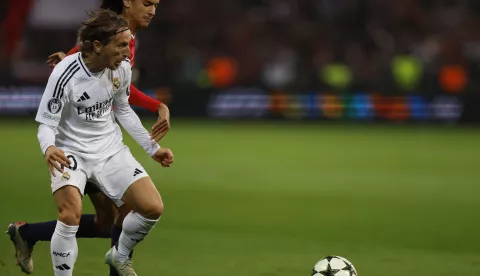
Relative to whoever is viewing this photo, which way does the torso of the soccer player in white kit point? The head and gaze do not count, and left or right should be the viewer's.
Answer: facing the viewer and to the right of the viewer

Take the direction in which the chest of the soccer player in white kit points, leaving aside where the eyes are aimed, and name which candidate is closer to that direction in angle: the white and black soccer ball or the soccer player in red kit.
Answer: the white and black soccer ball

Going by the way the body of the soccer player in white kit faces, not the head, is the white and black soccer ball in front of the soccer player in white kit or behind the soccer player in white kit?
in front

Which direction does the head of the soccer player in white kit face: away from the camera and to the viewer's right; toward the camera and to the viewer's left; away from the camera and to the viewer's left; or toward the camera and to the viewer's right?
toward the camera and to the viewer's right

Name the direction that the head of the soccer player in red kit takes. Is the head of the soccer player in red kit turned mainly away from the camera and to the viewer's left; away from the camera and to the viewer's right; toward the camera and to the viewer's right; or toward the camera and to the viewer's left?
toward the camera and to the viewer's right
